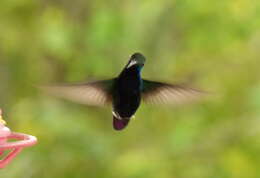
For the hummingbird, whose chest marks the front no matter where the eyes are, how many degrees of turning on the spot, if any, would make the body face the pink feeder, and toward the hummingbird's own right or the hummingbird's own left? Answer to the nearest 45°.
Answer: approximately 45° to the hummingbird's own right

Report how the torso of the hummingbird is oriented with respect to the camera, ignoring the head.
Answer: toward the camera
